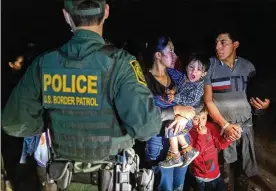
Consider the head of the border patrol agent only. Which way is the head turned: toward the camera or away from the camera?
away from the camera

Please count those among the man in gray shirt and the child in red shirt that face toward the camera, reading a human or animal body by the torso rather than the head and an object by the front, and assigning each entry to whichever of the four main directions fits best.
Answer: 2

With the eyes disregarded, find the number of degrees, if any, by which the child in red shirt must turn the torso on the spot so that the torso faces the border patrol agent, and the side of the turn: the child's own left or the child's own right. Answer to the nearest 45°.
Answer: approximately 45° to the child's own right

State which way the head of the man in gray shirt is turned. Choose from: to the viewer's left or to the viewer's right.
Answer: to the viewer's left

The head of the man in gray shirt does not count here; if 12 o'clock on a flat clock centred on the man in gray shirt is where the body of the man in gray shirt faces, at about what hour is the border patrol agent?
The border patrol agent is roughly at 2 o'clock from the man in gray shirt.
